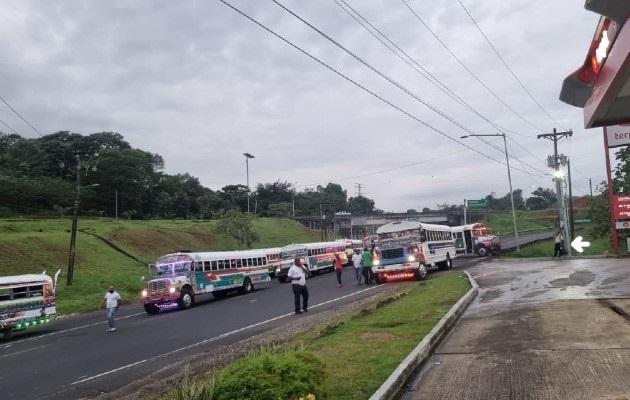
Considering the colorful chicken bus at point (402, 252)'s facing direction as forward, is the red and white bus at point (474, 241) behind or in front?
behind

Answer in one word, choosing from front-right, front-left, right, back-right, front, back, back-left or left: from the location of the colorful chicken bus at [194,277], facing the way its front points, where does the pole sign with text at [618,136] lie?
back-left

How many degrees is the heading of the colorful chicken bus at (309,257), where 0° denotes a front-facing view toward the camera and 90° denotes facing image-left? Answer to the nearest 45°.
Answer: approximately 45°

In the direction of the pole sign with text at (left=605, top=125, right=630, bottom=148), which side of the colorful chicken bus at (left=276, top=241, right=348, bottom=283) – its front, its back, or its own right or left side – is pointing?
left

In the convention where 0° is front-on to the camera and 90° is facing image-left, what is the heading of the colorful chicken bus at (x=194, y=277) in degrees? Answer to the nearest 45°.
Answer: approximately 45°

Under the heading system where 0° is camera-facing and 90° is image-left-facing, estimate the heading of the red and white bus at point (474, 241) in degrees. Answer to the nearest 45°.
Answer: approximately 315°

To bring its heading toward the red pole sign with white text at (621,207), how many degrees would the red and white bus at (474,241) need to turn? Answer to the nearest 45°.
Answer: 0° — it already faces it

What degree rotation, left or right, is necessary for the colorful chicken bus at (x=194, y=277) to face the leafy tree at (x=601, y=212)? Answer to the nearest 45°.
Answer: approximately 135° to its left

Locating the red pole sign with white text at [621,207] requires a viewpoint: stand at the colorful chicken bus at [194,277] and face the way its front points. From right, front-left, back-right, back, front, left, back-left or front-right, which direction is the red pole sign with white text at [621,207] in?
back-left

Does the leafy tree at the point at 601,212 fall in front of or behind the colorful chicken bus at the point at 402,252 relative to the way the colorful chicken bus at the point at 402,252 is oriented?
behind

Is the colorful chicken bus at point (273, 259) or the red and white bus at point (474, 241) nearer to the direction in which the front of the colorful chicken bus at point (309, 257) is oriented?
the colorful chicken bus

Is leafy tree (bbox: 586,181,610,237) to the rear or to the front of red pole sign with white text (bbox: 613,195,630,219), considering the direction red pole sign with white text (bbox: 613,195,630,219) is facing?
to the rear

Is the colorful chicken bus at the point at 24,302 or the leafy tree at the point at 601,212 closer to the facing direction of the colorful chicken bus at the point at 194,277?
the colorful chicken bus

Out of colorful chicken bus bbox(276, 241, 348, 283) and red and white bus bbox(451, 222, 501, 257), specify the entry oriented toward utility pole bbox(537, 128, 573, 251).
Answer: the red and white bus

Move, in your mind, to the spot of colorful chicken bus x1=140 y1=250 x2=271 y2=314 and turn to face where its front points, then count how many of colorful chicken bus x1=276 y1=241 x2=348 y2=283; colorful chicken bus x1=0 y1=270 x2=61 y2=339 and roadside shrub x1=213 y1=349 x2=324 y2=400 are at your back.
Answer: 1

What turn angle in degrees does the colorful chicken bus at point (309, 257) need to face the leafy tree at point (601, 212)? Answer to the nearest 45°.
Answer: approximately 135° to its left

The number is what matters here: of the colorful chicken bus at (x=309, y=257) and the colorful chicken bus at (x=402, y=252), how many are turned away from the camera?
0

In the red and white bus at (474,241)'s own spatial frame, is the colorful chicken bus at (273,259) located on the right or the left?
on its right

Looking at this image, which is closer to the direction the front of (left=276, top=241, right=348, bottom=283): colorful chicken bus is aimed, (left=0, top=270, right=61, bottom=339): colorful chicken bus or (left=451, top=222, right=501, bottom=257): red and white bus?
the colorful chicken bus

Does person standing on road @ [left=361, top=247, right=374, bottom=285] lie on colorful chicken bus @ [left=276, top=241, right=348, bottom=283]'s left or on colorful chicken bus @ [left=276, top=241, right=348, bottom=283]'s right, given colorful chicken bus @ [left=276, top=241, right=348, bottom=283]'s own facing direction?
on its left
